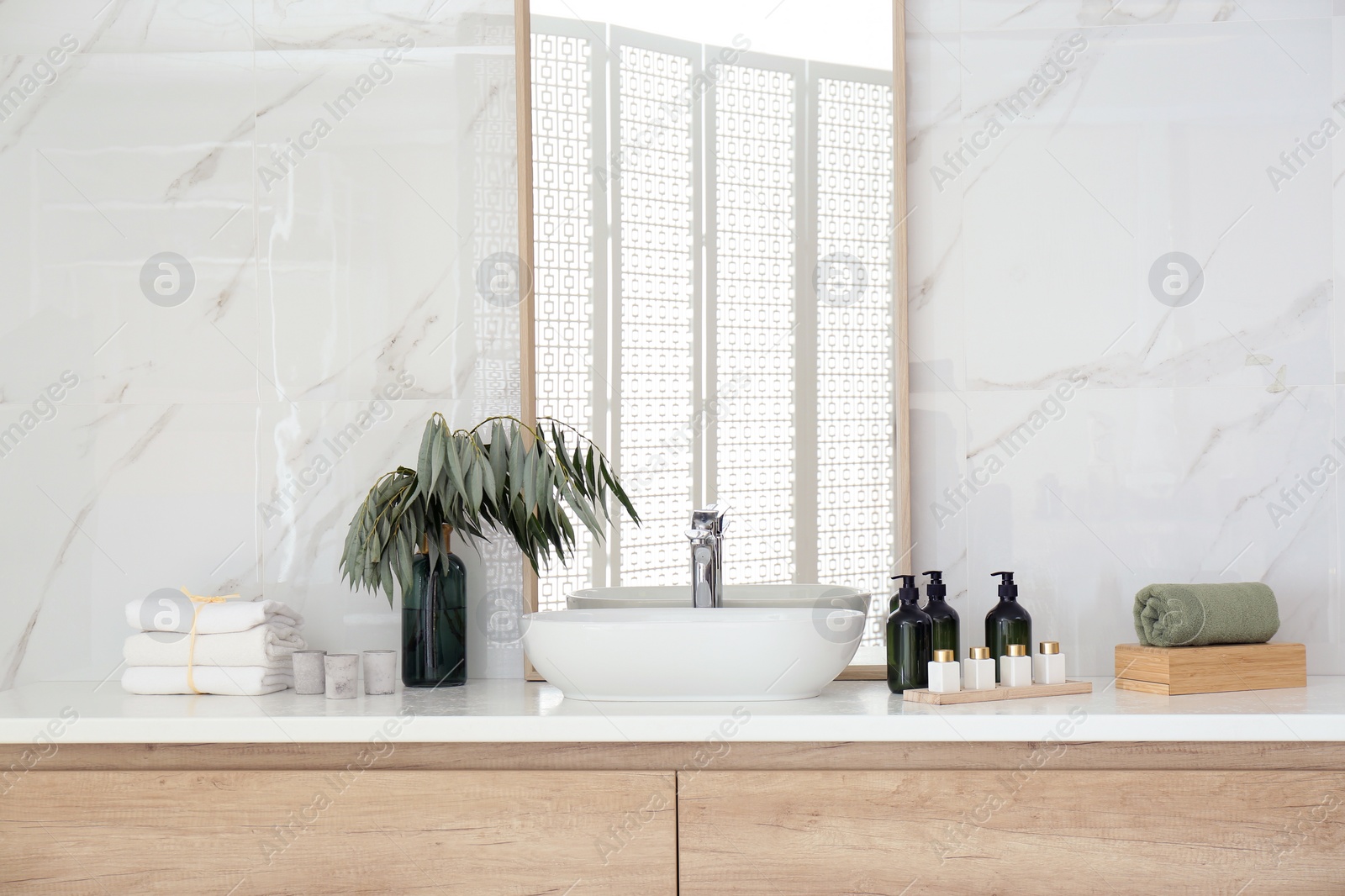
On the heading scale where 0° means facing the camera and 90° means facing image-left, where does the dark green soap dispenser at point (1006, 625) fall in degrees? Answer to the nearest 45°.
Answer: approximately 90°

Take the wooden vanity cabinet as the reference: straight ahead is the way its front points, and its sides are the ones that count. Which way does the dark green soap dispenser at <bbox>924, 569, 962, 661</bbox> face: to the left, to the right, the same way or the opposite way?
to the right

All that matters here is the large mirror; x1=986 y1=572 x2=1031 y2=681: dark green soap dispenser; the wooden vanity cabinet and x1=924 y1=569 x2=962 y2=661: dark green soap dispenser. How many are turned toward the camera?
2

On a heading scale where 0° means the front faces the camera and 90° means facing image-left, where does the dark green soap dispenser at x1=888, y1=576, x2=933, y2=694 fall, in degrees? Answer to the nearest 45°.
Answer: approximately 90°

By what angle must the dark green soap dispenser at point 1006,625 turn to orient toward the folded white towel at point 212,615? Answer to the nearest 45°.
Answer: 0° — it already faces it

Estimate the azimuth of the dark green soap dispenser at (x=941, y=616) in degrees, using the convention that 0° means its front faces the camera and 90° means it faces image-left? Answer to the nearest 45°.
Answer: approximately 90°

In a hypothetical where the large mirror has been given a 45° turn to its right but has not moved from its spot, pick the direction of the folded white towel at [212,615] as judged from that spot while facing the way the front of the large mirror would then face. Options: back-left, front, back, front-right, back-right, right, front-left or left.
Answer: front-right
